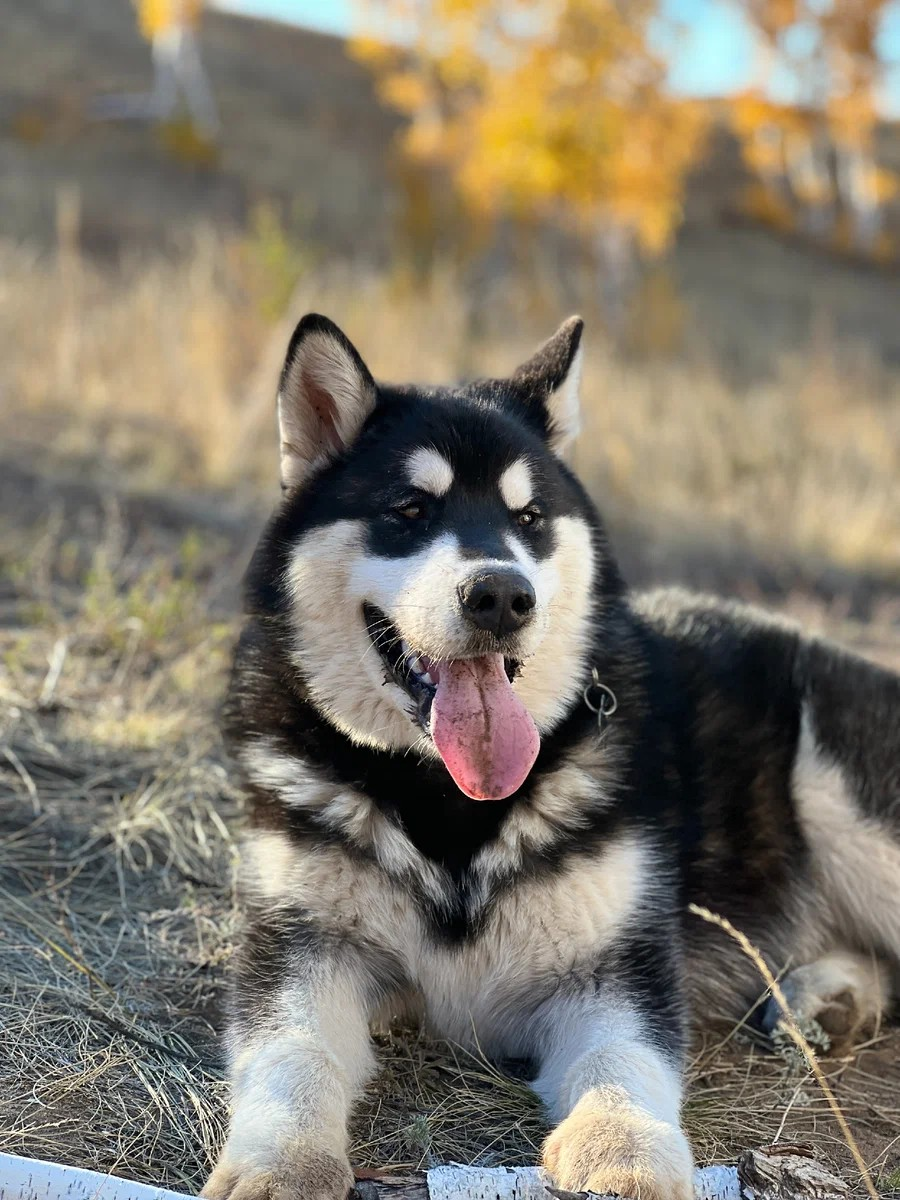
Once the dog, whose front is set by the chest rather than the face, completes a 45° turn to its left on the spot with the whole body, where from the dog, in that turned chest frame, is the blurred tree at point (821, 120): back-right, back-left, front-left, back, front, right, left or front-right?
back

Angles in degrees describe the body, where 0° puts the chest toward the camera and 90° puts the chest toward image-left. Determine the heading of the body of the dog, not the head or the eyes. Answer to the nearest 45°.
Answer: approximately 45°
